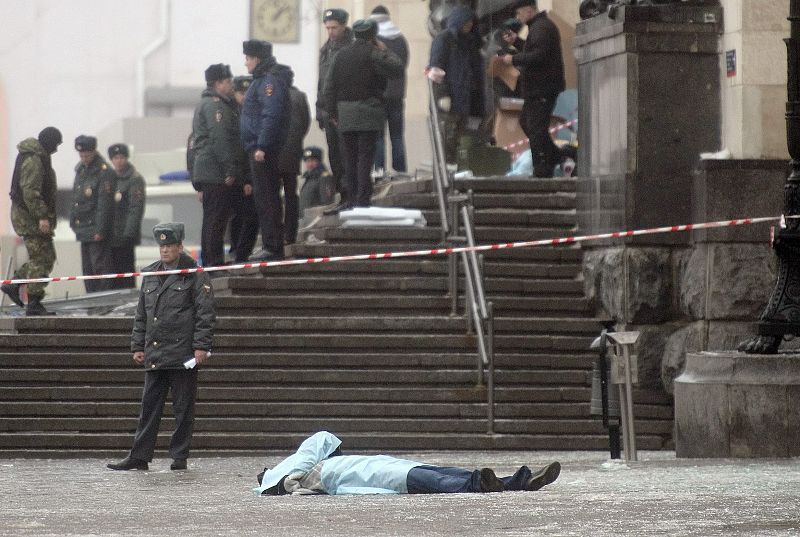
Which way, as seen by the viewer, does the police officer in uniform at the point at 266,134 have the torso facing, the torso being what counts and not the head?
to the viewer's left

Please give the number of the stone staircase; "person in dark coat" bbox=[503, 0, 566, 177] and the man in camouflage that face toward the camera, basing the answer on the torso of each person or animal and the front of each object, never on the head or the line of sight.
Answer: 1

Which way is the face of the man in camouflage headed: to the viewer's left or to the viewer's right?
to the viewer's right

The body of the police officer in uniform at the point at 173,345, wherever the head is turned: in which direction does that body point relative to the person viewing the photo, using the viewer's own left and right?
facing the viewer and to the left of the viewer

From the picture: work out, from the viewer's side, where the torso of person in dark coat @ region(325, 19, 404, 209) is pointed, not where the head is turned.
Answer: away from the camera

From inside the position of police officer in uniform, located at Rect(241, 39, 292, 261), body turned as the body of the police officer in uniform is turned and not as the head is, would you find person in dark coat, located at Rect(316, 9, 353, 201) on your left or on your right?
on your right

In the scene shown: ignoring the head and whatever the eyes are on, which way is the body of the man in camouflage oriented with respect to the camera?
to the viewer's right

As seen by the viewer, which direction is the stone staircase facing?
toward the camera

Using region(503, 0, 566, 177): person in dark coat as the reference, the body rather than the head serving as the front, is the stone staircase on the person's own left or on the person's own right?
on the person's own left

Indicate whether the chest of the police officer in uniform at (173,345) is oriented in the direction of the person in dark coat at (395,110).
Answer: no

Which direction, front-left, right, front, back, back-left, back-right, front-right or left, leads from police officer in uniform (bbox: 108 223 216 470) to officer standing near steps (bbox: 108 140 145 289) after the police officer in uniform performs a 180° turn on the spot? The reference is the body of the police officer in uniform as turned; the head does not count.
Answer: front-left

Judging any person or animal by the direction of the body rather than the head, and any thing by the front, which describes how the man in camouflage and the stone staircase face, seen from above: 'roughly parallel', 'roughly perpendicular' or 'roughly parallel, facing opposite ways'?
roughly perpendicular

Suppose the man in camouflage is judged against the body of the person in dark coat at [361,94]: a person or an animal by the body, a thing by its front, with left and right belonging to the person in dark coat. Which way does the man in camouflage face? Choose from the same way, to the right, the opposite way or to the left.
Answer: to the right

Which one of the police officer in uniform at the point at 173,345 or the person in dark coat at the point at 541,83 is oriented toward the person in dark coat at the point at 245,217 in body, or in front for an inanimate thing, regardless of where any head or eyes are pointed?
the person in dark coat at the point at 541,83

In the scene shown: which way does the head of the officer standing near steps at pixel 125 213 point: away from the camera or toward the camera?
toward the camera

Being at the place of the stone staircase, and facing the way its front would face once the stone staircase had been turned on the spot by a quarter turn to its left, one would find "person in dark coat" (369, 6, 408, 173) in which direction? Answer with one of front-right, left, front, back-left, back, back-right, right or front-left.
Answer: left

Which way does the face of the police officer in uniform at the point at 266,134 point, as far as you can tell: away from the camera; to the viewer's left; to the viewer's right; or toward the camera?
to the viewer's left
